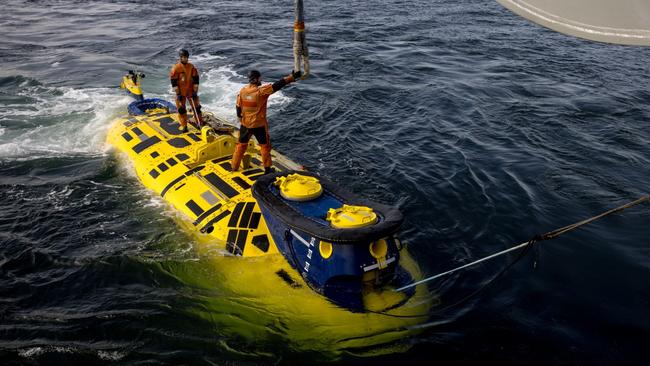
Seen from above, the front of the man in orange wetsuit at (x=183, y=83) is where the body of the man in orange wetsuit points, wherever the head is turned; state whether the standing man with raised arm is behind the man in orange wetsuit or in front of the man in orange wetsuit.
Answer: in front

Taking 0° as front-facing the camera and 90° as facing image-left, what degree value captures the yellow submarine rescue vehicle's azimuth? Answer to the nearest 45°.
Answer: approximately 315°

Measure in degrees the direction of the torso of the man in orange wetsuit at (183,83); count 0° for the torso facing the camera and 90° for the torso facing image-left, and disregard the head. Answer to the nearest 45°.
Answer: approximately 0°
